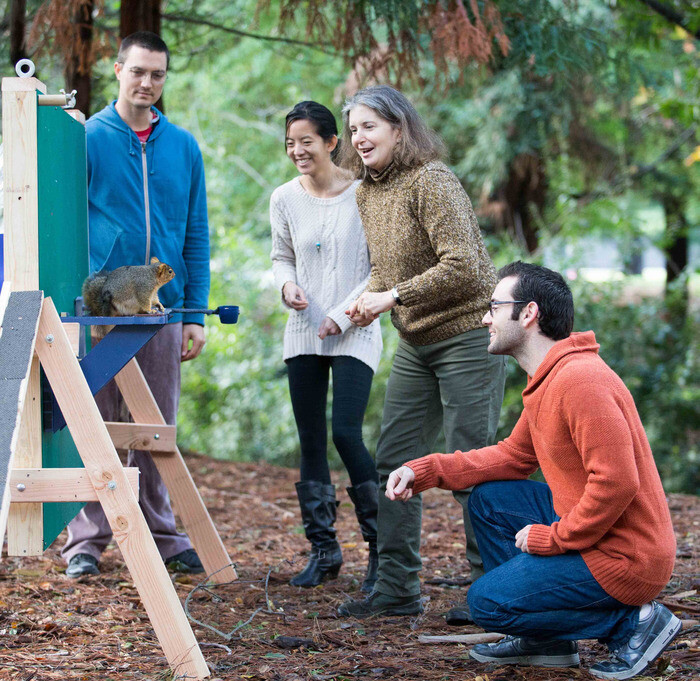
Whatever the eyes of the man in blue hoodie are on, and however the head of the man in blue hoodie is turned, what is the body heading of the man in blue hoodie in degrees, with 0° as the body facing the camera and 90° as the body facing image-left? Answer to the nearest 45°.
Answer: approximately 0°

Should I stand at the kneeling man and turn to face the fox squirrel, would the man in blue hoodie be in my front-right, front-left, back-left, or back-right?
front-right

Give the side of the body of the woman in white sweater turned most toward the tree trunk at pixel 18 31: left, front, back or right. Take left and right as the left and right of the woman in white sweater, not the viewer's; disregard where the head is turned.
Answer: right

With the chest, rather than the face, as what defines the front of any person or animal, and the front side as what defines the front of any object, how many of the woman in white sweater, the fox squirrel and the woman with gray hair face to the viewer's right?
1

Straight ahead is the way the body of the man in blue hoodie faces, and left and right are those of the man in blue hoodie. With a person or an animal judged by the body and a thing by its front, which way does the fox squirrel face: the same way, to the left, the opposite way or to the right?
to the left

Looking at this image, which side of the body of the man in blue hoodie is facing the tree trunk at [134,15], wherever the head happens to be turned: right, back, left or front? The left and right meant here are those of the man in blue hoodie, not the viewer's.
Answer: back

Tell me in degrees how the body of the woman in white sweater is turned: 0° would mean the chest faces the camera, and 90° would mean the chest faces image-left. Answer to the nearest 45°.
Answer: approximately 45°

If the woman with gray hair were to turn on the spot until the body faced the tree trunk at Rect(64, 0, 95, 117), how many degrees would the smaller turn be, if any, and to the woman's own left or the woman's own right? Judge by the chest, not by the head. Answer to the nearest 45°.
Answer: approximately 90° to the woman's own right

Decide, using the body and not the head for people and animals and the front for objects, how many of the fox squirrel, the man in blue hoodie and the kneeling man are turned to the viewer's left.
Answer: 1

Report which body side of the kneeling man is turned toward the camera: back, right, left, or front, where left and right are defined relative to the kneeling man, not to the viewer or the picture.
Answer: left

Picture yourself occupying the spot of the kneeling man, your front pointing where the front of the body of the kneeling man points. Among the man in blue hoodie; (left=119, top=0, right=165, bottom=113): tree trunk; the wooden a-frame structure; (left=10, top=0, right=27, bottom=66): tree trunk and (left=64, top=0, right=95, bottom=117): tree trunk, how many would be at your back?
0

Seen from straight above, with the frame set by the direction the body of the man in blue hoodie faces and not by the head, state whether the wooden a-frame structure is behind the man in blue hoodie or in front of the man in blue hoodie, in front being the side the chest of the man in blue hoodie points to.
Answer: in front

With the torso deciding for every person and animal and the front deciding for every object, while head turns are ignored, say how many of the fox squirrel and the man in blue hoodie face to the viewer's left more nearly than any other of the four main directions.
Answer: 0

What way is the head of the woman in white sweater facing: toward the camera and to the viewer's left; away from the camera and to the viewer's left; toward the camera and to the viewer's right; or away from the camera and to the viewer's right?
toward the camera and to the viewer's left

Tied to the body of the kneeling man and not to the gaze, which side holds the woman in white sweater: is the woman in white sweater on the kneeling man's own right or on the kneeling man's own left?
on the kneeling man's own right

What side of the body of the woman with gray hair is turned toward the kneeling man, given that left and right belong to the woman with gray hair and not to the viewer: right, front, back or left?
left

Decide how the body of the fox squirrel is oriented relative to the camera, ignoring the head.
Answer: to the viewer's right

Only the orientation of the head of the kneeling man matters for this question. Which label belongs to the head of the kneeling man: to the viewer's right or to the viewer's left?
to the viewer's left
